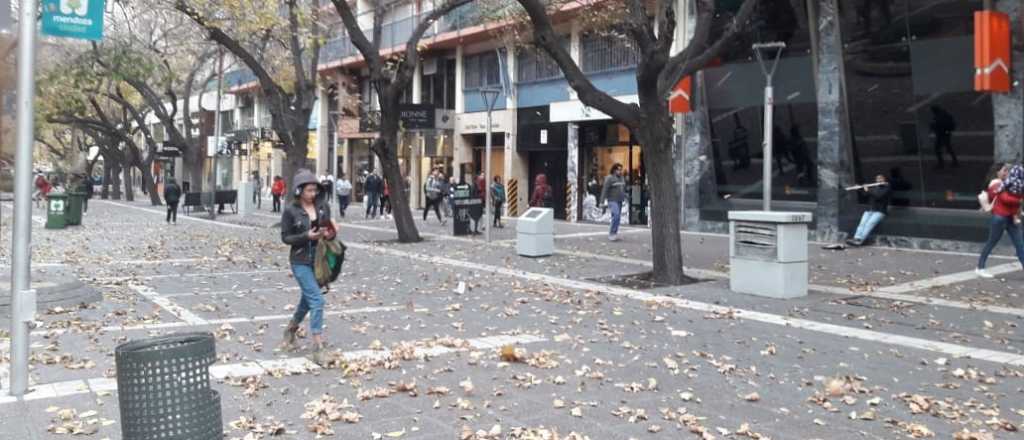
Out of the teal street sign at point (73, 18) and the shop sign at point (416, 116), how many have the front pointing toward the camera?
2

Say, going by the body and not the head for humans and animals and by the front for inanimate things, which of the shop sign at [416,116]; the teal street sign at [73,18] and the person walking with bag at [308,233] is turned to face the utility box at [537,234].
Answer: the shop sign at [416,116]

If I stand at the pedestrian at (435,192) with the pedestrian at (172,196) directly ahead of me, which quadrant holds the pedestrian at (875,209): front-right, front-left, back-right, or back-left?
back-left

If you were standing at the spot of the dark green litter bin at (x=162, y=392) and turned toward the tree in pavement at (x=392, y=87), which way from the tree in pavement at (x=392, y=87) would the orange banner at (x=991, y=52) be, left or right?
right

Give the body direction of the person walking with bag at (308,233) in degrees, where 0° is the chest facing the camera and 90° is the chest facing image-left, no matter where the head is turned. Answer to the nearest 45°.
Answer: approximately 315°

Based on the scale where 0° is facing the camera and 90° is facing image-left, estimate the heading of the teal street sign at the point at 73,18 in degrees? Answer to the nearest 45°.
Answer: approximately 0°

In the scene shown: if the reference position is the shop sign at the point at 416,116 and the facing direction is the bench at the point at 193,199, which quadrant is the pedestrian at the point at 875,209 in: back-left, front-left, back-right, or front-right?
back-left

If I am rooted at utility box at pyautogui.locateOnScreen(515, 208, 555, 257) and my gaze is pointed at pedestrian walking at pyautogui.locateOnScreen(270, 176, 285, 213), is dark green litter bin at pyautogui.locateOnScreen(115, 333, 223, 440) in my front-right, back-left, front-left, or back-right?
back-left
